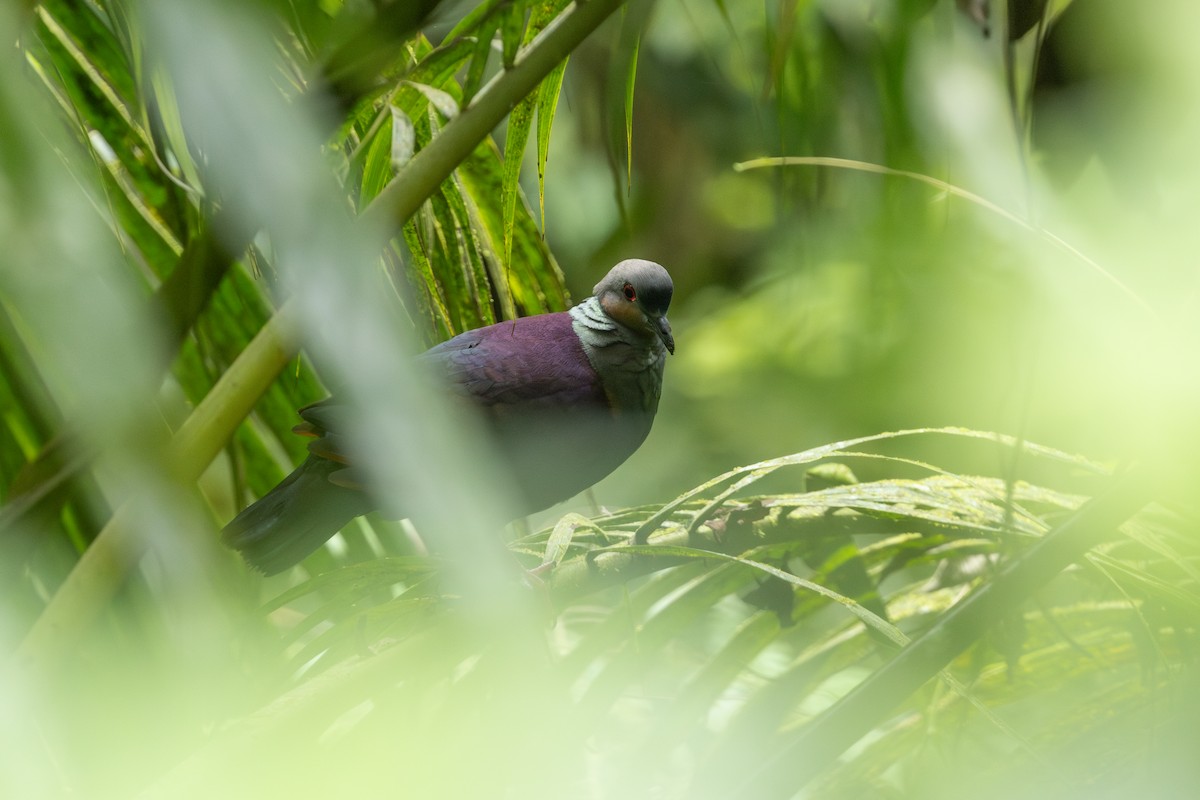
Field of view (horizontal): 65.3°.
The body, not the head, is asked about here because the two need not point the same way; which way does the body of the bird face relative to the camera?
to the viewer's right
